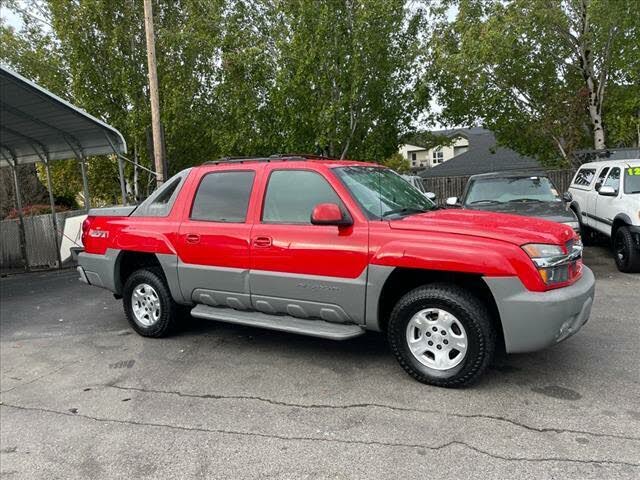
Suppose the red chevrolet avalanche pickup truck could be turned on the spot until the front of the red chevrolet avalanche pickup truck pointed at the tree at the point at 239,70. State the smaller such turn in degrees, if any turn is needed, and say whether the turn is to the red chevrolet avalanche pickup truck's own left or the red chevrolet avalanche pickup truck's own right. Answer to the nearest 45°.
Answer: approximately 135° to the red chevrolet avalanche pickup truck's own left

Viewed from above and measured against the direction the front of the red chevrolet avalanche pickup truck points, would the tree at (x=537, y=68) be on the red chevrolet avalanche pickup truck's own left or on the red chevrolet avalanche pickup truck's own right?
on the red chevrolet avalanche pickup truck's own left

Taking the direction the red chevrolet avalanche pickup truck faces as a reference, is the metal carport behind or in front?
behind

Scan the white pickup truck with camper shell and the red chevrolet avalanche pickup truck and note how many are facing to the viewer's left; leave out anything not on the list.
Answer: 0

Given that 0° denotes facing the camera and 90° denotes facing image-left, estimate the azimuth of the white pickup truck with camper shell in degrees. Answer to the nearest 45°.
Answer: approximately 315°

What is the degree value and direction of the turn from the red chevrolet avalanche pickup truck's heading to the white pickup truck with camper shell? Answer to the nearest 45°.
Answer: approximately 90° to its left

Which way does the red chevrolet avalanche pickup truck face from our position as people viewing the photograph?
facing the viewer and to the right of the viewer

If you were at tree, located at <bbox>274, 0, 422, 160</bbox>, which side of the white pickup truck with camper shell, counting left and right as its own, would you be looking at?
back

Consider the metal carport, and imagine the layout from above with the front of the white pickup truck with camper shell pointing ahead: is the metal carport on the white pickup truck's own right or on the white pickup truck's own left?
on the white pickup truck's own right

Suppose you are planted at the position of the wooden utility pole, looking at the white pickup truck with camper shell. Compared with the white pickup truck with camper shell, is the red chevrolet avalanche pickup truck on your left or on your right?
right

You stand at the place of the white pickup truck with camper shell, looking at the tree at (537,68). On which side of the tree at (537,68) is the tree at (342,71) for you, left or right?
left

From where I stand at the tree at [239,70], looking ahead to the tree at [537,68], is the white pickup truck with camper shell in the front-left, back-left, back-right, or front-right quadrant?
front-right

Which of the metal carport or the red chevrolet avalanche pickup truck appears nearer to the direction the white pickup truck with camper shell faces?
the red chevrolet avalanche pickup truck
